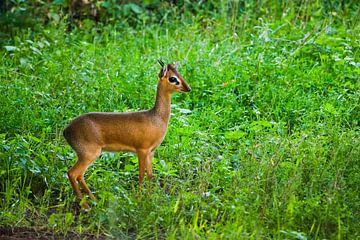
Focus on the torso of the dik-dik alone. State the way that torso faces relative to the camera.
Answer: to the viewer's right
